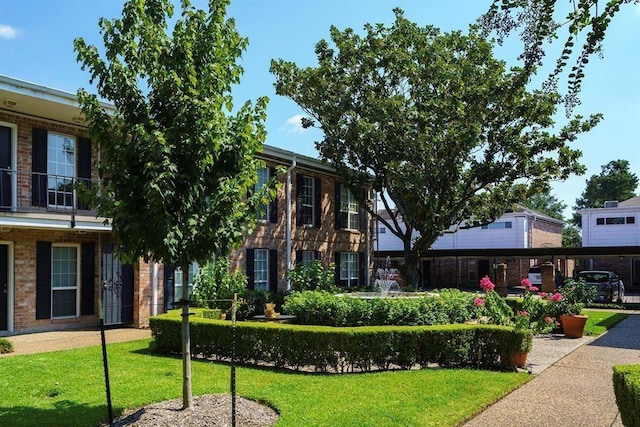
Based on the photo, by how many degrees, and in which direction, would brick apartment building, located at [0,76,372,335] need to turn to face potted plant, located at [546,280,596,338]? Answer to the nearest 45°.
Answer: approximately 45° to its left

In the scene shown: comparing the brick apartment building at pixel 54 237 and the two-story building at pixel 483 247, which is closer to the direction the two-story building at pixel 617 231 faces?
the brick apartment building

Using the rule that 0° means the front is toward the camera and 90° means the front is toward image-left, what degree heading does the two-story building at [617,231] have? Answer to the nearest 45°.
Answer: approximately 0°

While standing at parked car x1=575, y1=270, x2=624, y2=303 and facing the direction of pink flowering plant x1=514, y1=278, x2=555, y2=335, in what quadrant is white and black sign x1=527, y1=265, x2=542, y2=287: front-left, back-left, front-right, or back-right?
back-right

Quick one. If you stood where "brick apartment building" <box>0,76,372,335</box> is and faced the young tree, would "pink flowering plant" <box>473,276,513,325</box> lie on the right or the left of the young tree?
left

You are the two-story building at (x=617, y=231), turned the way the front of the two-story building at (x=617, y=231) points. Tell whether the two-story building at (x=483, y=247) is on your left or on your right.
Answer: on your right

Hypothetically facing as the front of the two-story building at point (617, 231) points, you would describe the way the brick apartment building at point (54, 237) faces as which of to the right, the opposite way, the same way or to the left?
to the left

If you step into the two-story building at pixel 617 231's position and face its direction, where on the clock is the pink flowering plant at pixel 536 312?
The pink flowering plant is roughly at 12 o'clock from the two-story building.

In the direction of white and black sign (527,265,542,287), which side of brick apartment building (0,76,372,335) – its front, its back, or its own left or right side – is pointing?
left

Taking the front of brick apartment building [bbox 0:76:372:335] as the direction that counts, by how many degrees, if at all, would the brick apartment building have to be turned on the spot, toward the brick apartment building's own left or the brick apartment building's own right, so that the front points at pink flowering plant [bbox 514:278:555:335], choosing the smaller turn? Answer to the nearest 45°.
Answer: approximately 45° to the brick apartment building's own left

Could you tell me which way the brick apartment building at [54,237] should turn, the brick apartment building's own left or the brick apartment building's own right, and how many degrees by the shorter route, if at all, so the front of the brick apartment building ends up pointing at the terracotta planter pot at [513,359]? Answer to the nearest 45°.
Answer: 0° — it already faces it

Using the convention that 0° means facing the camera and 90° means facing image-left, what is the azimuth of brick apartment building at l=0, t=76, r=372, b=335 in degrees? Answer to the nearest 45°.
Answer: approximately 315°
